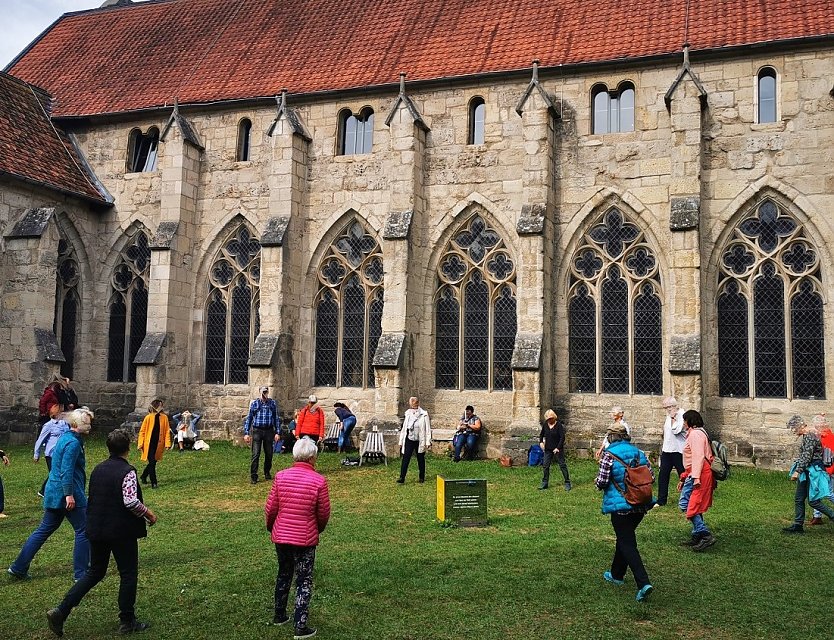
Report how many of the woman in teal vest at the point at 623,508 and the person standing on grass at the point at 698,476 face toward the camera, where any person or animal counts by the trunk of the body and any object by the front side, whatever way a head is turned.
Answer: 0

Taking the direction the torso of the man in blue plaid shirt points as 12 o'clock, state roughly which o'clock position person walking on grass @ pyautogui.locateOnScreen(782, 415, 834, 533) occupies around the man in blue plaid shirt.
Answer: The person walking on grass is roughly at 10 o'clock from the man in blue plaid shirt.

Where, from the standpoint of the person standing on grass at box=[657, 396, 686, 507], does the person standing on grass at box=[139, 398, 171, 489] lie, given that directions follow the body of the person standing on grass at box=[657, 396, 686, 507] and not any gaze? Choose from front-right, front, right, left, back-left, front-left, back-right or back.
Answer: front-right

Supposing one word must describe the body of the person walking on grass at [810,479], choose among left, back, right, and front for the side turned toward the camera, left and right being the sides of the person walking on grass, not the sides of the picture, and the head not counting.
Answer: left

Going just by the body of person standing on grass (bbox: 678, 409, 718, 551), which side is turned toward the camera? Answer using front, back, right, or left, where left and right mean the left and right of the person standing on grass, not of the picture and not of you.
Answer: left

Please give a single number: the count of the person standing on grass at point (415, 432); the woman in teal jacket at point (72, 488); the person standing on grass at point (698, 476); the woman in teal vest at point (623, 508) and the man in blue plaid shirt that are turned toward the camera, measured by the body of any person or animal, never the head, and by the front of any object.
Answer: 2

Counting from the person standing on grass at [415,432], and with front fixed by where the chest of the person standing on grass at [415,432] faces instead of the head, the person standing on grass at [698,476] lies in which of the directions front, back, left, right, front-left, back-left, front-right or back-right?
front-left

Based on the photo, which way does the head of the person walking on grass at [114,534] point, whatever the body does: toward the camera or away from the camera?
away from the camera

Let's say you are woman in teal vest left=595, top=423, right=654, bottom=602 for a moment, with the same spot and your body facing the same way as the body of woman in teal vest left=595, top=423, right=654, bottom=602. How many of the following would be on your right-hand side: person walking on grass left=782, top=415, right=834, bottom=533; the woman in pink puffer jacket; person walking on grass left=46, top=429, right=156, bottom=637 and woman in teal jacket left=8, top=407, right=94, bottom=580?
1
